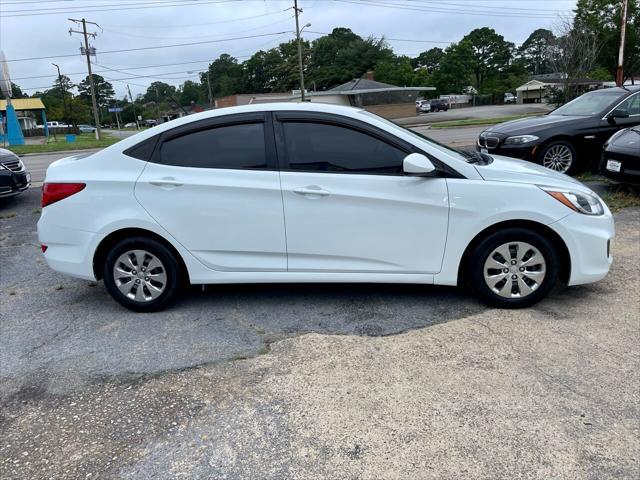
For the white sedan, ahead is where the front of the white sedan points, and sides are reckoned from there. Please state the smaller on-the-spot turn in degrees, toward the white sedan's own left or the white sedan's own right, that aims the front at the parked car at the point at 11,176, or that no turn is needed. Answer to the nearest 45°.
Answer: approximately 135° to the white sedan's own left

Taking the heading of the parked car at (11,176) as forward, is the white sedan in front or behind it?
in front

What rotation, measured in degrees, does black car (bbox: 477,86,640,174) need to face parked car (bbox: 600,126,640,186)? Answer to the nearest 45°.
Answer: approximately 90° to its left

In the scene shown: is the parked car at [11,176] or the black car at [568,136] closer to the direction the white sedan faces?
the black car

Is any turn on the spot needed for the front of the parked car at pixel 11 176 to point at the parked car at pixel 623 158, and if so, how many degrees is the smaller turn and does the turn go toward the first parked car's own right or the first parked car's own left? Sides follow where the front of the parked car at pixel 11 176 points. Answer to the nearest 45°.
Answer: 0° — it already faces it

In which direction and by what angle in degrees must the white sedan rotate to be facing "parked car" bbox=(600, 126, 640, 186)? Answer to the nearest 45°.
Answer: approximately 45° to its left

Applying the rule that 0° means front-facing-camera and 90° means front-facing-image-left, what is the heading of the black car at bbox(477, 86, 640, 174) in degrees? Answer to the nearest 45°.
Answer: approximately 45°

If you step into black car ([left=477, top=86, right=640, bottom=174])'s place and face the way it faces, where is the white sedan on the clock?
The white sedan is roughly at 11 o'clock from the black car.

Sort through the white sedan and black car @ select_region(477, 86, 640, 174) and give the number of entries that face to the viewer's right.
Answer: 1

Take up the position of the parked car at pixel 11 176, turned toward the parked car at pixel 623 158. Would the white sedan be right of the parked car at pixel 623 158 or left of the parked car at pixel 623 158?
right

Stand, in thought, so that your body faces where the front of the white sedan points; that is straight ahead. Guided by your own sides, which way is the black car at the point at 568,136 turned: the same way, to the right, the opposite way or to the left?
the opposite way

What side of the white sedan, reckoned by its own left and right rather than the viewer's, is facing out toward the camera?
right

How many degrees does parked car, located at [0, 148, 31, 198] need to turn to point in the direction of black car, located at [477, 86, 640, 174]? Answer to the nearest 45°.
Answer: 0° — it already faces it
